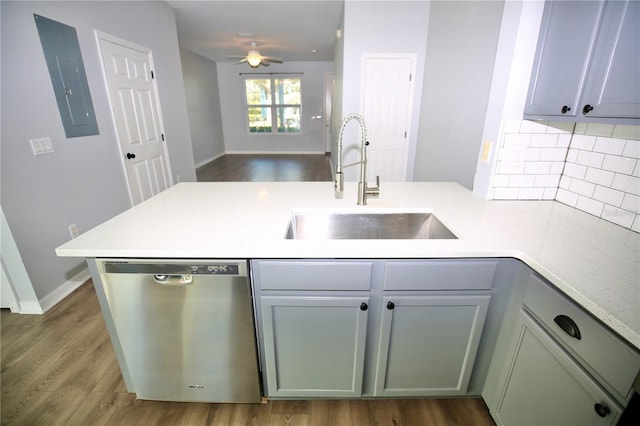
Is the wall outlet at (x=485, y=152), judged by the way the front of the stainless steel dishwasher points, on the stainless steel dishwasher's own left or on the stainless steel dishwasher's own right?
on the stainless steel dishwasher's own left

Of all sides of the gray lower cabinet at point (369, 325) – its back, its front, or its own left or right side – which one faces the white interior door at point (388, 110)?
back

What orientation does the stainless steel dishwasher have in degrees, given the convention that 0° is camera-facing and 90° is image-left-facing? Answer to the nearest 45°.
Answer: approximately 0°

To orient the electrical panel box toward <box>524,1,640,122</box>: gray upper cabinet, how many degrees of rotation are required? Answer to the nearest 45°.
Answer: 0° — it already faces it

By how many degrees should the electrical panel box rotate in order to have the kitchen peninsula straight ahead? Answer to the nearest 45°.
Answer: approximately 45° to its right

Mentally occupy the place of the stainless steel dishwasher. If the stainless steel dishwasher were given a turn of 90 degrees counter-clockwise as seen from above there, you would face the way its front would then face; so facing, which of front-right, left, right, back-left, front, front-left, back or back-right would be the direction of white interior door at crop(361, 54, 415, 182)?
front-left

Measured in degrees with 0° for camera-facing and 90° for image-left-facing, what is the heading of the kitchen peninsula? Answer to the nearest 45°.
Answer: approximately 0°

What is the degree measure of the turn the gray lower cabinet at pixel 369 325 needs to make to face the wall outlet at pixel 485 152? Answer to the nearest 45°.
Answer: approximately 135° to its left

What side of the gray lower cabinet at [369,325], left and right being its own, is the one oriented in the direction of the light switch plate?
right

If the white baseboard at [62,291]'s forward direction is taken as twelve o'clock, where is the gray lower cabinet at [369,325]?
The gray lower cabinet is roughly at 1 o'clock from the white baseboard.

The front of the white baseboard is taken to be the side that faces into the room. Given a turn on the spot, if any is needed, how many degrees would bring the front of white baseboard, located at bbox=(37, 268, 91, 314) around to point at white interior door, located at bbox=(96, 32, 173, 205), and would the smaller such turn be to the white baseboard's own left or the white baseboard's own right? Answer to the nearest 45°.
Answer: approximately 90° to the white baseboard's own left

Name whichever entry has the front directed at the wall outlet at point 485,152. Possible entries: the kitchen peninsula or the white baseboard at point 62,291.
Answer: the white baseboard

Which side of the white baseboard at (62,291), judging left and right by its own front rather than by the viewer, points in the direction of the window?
left

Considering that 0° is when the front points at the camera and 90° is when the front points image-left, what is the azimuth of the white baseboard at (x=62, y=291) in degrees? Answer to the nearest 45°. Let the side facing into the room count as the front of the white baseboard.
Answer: approximately 315°
